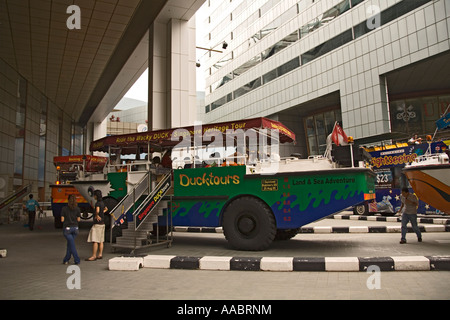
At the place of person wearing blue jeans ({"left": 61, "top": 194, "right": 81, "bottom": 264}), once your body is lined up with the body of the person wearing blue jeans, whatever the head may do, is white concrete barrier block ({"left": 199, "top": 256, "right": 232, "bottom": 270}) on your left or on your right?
on your right

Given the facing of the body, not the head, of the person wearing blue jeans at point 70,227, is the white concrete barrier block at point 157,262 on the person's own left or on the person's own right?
on the person's own right

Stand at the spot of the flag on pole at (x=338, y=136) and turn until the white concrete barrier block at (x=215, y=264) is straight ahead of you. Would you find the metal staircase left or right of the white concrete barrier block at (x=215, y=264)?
right
